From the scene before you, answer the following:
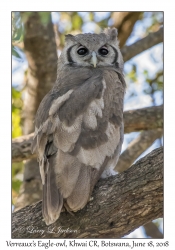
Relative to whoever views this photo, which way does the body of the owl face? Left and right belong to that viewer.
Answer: facing away from the viewer and to the right of the viewer

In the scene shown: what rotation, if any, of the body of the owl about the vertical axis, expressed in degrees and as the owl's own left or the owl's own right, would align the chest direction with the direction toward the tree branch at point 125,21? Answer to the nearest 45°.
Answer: approximately 45° to the owl's own left

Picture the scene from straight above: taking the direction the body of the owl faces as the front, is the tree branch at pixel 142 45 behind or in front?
in front
